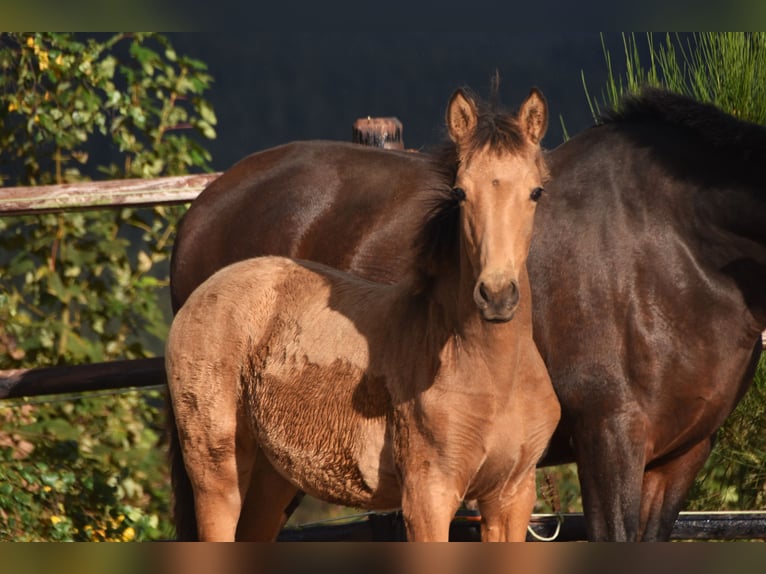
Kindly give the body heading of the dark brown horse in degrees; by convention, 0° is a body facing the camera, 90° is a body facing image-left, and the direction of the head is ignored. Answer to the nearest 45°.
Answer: approximately 270°
